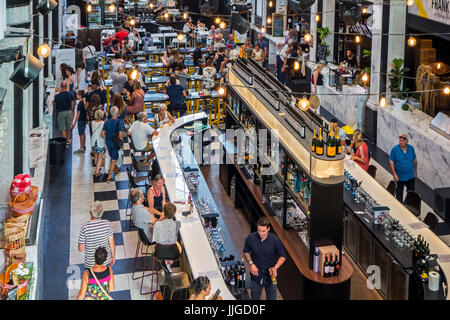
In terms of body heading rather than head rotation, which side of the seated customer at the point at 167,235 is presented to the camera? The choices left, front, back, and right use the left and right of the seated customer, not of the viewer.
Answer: back

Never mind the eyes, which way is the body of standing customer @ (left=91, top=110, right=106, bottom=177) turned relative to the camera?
away from the camera

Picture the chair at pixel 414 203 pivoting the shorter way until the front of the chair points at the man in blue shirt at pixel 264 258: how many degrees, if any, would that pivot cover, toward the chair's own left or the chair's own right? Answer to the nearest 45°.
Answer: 0° — it already faces them

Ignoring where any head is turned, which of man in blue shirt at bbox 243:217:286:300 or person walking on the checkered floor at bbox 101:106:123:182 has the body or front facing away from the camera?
the person walking on the checkered floor

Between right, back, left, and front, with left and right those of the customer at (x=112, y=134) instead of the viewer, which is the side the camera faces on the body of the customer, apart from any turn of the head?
back

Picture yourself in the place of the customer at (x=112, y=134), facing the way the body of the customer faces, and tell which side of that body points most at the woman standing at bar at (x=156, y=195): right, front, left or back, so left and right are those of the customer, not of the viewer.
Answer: back

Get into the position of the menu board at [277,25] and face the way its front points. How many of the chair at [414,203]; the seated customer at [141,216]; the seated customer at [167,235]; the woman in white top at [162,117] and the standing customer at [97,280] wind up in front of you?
5

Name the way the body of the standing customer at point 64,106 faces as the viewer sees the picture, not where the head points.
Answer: away from the camera
